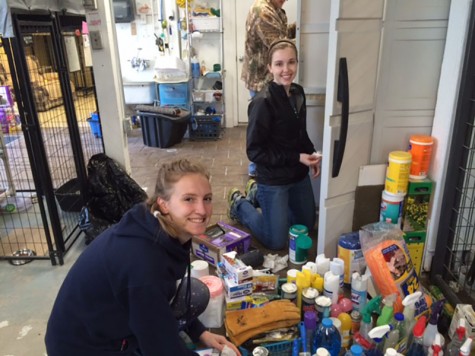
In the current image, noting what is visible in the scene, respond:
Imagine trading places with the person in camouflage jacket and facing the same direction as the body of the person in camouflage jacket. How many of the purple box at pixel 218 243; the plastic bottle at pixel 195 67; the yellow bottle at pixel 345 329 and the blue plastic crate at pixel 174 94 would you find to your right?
2

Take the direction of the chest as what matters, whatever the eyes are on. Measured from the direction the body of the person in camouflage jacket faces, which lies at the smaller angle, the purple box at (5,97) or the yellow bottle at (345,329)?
the yellow bottle
